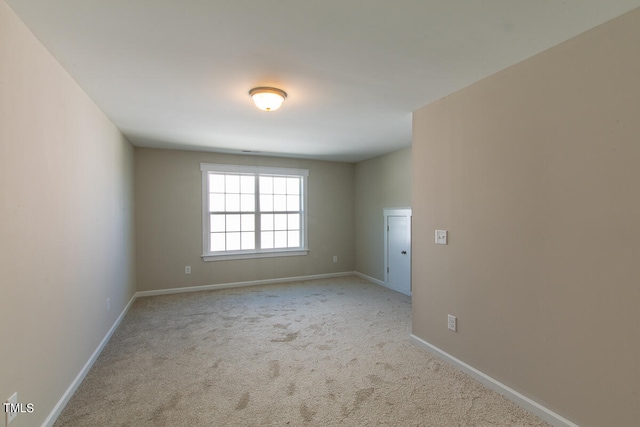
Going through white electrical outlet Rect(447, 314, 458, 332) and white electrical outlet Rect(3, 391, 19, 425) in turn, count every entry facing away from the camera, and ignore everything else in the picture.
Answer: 0

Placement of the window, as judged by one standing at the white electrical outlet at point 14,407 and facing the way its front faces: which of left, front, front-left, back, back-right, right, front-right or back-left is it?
left

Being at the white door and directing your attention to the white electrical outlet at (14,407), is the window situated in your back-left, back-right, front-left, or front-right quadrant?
front-right

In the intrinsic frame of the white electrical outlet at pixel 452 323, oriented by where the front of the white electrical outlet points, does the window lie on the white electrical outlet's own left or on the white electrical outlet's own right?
on the white electrical outlet's own right

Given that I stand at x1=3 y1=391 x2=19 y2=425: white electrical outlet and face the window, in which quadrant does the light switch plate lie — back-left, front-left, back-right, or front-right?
front-right

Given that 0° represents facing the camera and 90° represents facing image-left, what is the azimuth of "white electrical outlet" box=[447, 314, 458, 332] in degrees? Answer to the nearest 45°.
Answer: approximately 45°

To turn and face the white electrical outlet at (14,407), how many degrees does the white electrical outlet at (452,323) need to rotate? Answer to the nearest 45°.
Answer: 0° — it already faces it

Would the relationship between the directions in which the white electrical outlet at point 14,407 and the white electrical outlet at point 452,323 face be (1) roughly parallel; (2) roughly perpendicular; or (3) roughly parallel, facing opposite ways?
roughly parallel, facing opposite ways

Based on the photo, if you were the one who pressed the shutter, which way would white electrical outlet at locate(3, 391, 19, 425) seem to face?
facing the viewer and to the right of the viewer

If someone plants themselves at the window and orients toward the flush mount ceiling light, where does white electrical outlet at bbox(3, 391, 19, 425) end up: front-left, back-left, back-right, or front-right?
front-right
